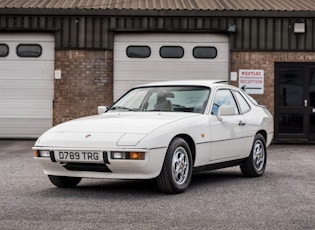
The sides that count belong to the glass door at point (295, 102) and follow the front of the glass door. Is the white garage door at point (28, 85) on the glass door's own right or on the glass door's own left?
on the glass door's own right

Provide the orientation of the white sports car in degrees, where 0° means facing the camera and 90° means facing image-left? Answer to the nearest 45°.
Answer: approximately 45°

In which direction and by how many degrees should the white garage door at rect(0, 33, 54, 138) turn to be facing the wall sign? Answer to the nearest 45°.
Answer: approximately 90° to its left

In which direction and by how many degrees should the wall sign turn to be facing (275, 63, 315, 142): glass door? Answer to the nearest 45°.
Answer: approximately 90° to its left

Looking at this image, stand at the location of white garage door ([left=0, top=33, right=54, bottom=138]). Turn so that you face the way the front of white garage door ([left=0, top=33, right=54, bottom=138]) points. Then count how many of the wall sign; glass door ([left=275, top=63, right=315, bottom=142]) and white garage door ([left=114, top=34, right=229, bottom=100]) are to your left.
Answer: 3

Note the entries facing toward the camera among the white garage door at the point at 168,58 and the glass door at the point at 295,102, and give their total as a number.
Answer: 2

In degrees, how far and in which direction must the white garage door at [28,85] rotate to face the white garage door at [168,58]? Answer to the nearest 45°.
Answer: approximately 90° to its left
